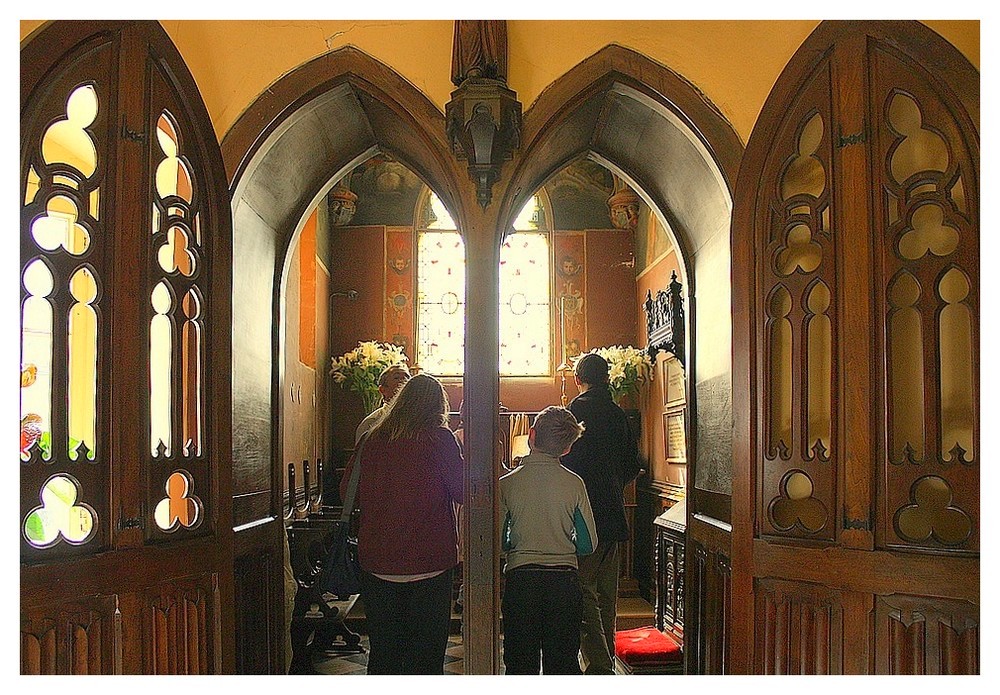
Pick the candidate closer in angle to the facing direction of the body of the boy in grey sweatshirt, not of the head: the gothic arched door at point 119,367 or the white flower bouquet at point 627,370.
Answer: the white flower bouquet

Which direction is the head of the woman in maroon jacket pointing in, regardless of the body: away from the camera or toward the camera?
away from the camera

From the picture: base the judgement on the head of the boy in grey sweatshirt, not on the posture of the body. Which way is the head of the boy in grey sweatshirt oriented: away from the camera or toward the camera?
away from the camera

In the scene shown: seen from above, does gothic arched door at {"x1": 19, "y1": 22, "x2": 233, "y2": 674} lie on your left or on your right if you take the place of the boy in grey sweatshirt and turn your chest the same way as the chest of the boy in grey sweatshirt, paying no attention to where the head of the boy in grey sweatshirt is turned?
on your left

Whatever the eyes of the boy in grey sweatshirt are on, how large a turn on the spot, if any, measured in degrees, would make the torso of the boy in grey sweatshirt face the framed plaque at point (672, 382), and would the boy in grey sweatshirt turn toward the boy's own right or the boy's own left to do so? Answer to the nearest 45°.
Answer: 0° — they already face it

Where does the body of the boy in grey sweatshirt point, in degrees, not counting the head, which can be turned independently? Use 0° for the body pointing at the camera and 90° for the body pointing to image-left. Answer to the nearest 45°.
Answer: approximately 180°

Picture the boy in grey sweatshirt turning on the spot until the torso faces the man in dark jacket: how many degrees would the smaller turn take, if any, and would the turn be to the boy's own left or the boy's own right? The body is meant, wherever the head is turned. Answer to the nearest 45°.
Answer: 0° — they already face them
